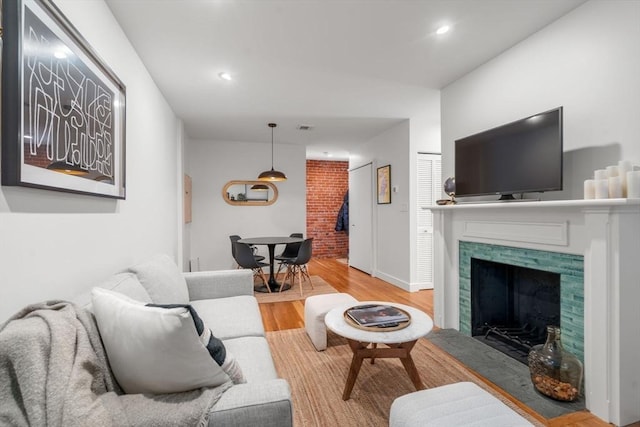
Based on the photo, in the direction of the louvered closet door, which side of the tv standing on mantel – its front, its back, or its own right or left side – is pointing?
right

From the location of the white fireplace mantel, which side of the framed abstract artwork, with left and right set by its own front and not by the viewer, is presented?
front

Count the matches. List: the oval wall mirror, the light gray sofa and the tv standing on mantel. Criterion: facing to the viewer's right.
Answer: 1

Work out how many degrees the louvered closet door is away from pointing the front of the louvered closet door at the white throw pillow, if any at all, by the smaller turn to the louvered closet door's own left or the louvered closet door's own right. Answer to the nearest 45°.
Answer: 0° — it already faces it

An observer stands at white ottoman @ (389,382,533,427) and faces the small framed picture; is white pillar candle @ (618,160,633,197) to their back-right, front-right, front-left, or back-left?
front-right

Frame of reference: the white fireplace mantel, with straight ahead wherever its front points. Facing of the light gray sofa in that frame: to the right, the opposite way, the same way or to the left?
the opposite way

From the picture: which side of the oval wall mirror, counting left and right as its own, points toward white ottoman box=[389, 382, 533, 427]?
front

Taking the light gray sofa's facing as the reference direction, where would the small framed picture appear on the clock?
The small framed picture is roughly at 11 o'clock from the light gray sofa.

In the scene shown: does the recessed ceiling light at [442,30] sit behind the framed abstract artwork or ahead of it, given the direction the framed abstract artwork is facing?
ahead

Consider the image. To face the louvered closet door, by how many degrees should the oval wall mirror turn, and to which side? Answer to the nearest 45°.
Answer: approximately 45° to its left

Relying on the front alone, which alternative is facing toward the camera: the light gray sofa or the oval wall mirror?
the oval wall mirror

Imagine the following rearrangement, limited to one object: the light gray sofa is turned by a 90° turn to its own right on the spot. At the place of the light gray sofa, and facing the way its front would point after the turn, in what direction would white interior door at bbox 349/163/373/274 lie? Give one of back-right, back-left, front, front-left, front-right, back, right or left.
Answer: back-left

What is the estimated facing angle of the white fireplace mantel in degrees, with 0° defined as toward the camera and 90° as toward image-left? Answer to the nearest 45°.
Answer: approximately 45°

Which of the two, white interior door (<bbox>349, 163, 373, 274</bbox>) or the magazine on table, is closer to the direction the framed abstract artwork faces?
the magazine on table

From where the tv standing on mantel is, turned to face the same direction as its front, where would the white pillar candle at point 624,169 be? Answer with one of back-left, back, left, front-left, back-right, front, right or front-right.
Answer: left

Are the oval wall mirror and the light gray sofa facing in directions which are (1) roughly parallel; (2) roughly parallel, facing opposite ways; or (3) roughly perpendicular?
roughly perpendicular

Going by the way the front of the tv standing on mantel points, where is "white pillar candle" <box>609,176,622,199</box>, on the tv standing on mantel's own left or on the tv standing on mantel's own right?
on the tv standing on mantel's own left
